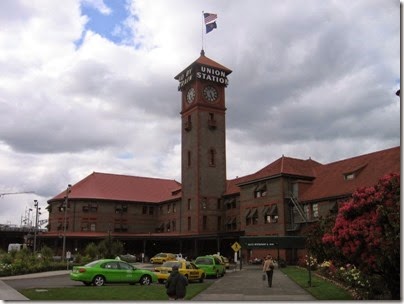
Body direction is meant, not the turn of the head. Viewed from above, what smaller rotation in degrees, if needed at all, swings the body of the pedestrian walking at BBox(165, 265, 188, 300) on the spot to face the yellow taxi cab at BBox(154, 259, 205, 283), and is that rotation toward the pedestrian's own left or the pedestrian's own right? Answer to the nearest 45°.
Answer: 0° — they already face it

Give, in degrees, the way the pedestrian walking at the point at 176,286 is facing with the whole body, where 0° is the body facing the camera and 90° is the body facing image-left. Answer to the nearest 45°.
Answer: approximately 180°

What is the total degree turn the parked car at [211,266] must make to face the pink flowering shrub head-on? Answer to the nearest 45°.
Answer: approximately 135° to its right

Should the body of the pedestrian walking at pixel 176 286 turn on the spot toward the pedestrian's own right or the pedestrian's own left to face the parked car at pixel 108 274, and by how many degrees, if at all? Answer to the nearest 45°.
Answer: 0° — they already face it

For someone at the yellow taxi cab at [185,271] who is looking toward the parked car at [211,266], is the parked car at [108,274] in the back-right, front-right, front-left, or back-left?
back-left

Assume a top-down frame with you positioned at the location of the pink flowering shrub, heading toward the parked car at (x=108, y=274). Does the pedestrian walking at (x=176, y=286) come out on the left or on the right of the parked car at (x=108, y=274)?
left

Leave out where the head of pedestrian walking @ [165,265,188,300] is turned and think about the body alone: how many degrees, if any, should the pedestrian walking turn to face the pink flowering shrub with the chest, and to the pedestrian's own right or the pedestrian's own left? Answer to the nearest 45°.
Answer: approximately 90° to the pedestrian's own right
